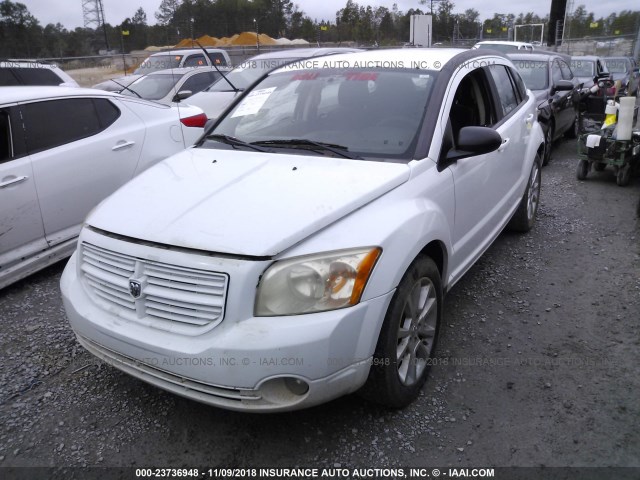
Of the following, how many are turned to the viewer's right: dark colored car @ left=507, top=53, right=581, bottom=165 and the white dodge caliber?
0

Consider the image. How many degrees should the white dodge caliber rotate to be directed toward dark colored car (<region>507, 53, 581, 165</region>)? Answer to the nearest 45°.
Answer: approximately 180°

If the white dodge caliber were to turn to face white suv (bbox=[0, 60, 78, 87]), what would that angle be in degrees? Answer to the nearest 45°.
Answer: approximately 90° to its right

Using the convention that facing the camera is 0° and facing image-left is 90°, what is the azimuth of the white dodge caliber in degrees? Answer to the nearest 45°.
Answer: approximately 45°

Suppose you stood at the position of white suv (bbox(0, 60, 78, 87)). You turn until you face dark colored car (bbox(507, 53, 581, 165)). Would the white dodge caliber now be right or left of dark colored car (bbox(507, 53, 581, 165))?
right
